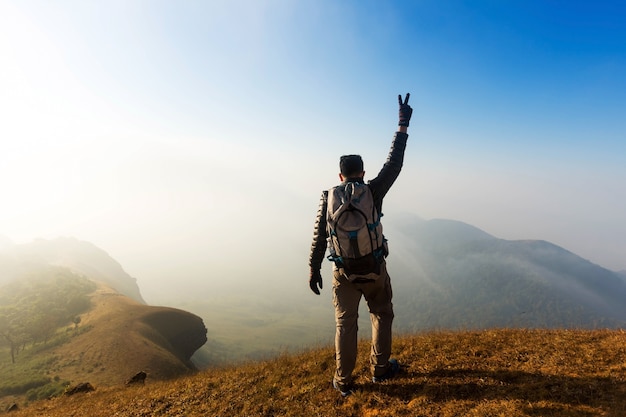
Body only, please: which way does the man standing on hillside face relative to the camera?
away from the camera

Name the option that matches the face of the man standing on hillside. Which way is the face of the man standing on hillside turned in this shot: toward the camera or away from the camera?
away from the camera
